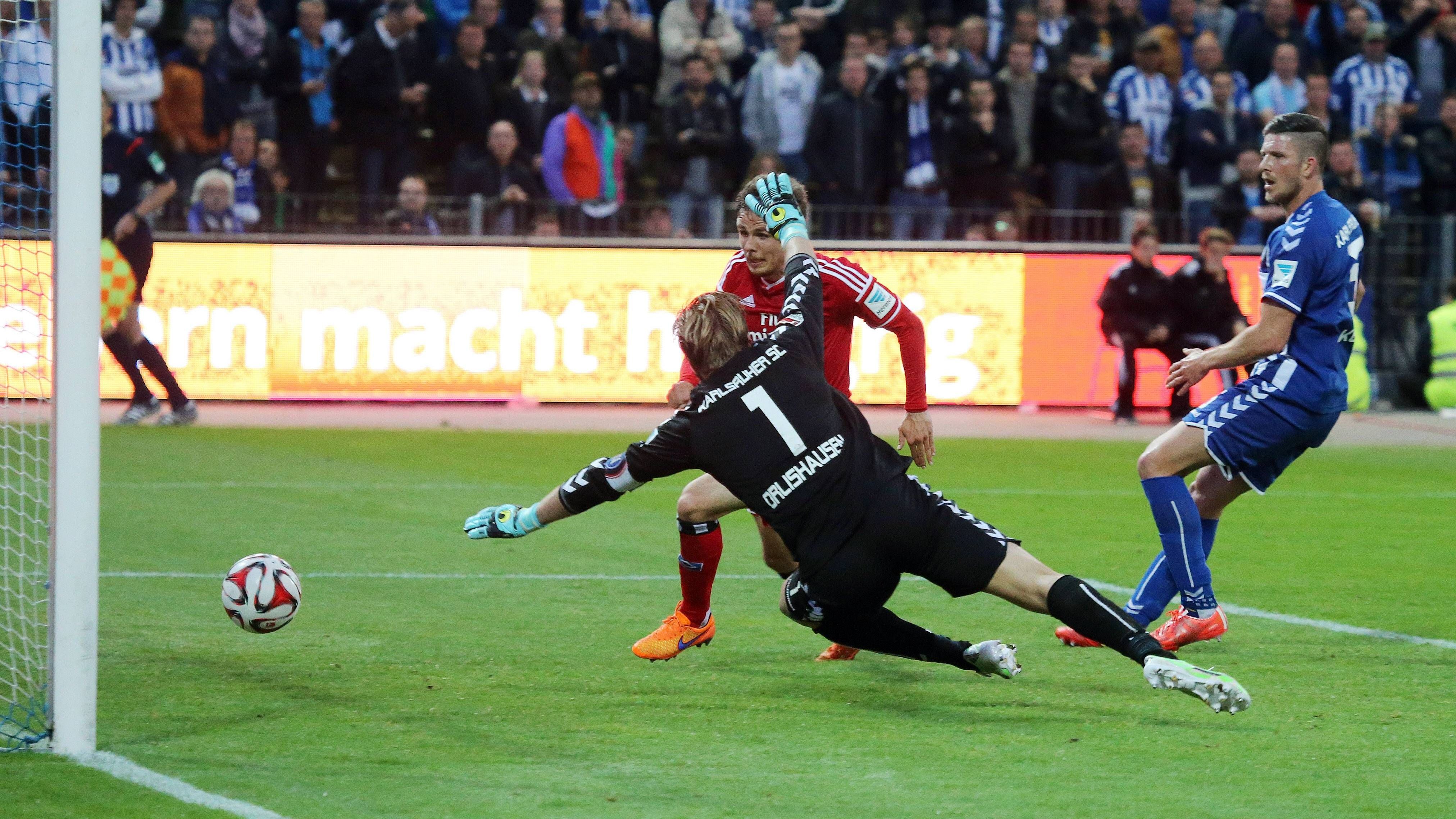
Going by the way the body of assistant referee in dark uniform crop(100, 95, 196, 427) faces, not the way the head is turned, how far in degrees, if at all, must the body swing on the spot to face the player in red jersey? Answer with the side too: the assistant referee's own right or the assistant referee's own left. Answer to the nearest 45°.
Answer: approximately 45° to the assistant referee's own left

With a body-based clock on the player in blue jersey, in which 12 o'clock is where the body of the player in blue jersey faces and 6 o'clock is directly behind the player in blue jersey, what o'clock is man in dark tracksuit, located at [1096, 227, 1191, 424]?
The man in dark tracksuit is roughly at 3 o'clock from the player in blue jersey.

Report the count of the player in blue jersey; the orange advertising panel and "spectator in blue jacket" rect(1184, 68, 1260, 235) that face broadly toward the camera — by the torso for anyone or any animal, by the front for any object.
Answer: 2

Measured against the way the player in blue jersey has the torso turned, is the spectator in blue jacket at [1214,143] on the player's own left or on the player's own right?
on the player's own right

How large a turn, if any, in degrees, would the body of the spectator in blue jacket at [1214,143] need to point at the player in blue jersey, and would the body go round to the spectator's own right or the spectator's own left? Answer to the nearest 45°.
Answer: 0° — they already face them

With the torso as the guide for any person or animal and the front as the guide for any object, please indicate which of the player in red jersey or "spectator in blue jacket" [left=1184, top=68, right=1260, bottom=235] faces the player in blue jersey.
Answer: the spectator in blue jacket

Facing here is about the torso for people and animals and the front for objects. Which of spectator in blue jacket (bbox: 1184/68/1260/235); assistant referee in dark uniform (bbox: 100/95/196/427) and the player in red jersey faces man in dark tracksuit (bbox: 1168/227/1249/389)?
the spectator in blue jacket

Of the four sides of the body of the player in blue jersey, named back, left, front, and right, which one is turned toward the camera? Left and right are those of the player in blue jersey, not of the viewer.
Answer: left

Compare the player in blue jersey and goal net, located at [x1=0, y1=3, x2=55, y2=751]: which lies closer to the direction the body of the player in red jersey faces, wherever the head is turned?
the goal net

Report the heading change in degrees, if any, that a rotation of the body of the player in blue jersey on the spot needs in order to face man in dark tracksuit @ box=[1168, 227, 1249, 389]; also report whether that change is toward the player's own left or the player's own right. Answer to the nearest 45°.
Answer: approximately 90° to the player's own right

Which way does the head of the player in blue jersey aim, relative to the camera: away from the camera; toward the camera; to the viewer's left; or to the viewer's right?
to the viewer's left
